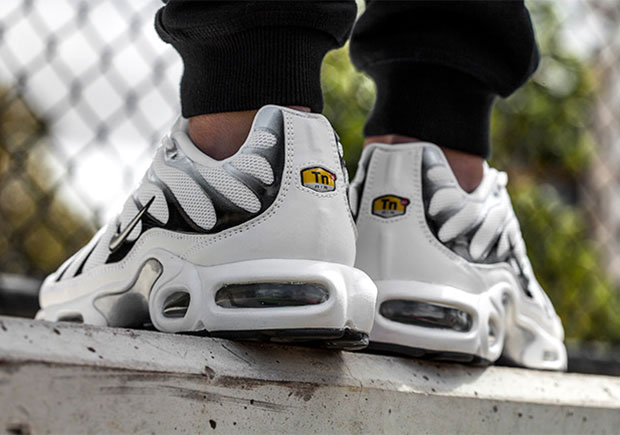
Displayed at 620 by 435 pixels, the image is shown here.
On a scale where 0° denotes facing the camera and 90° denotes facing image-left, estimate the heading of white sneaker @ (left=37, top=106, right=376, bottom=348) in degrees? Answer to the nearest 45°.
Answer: approximately 135°

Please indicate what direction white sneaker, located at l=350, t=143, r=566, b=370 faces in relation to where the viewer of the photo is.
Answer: facing away from the viewer and to the right of the viewer
